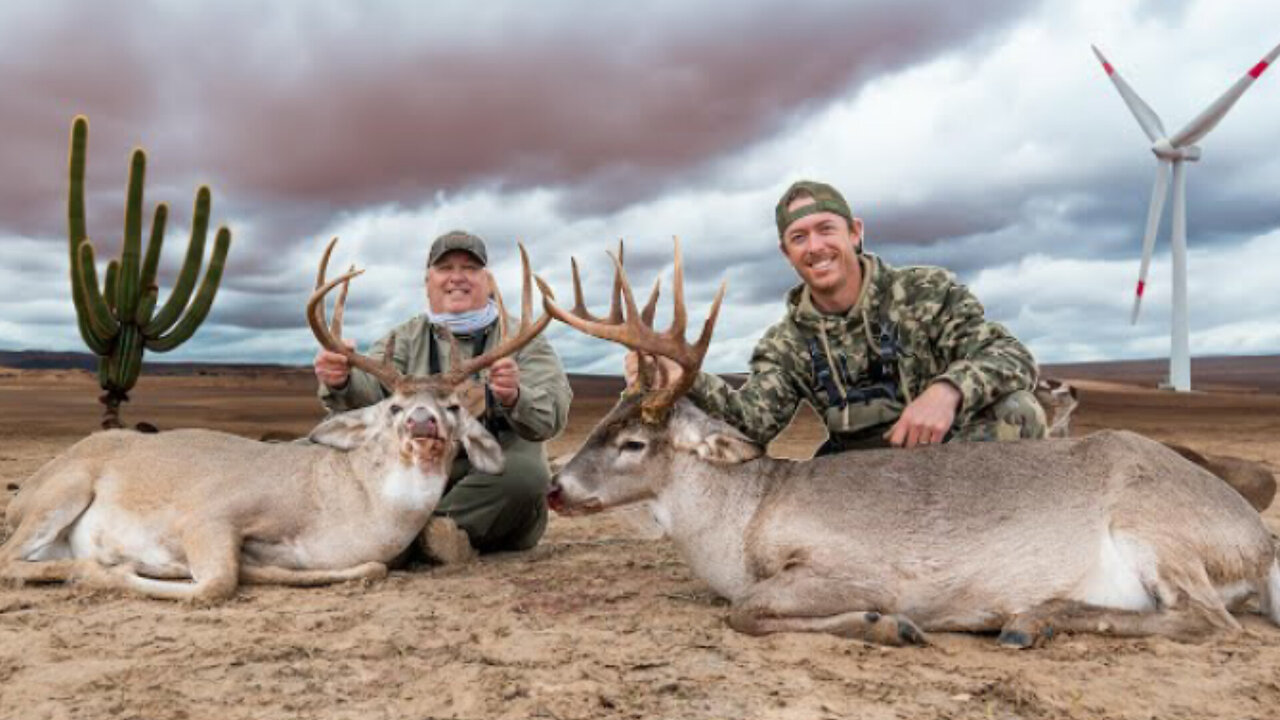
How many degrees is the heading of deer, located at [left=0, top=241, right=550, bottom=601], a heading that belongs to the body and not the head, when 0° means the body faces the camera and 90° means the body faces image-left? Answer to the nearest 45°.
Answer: approximately 270°

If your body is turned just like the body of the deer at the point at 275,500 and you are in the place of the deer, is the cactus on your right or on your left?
on your left
